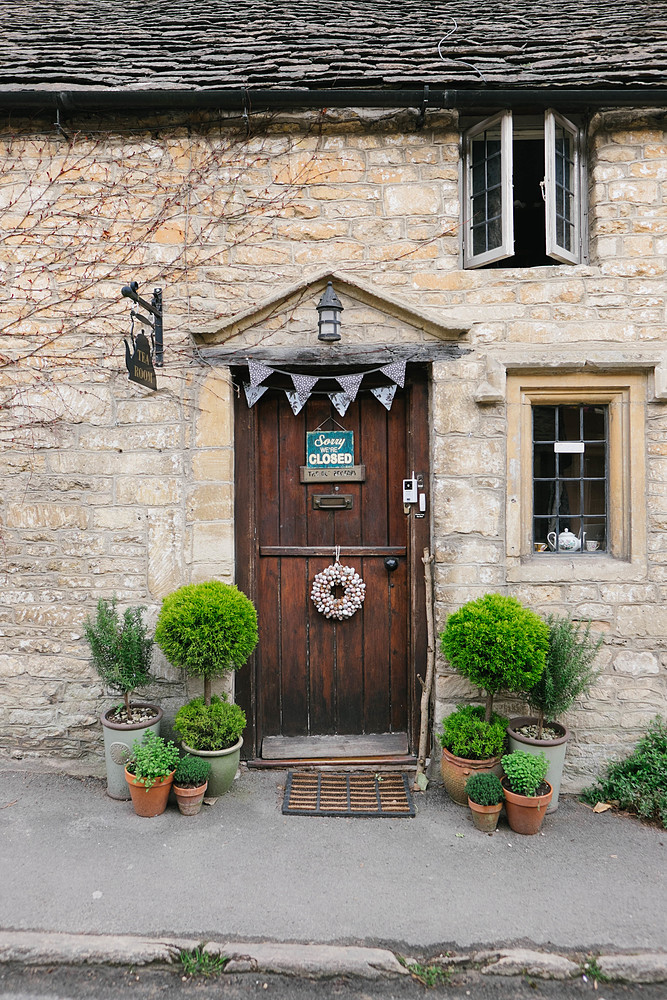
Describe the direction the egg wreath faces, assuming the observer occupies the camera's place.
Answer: facing the viewer

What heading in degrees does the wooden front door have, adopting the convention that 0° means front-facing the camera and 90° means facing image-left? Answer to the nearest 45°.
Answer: approximately 0°

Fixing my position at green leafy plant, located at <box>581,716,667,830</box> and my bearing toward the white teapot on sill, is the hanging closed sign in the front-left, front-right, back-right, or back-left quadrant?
front-left

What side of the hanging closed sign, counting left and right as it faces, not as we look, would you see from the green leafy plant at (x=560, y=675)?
left

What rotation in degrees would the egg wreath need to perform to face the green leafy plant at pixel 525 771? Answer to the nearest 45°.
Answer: approximately 45° to its left

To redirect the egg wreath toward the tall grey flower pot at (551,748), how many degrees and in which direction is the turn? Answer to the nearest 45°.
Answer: approximately 45° to its left

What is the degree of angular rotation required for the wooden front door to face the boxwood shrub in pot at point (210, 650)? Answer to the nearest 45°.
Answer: approximately 45° to its right

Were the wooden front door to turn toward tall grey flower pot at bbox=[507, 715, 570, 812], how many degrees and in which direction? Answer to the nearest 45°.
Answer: approximately 45° to its left

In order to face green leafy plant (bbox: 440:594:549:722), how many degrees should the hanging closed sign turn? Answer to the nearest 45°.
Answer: approximately 45° to its left

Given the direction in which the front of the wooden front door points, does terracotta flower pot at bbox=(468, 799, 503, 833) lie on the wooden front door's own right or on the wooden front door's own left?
on the wooden front door's own left

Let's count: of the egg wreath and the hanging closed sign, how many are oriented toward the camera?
2

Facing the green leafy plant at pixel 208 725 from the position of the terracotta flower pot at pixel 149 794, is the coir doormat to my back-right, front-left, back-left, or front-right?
front-right
